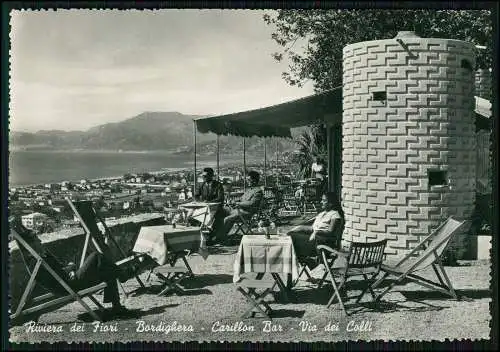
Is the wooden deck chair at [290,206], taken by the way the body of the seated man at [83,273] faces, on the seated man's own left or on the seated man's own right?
on the seated man's own left

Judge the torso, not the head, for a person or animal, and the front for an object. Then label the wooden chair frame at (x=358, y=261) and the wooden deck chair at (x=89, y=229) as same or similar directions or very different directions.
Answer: very different directions

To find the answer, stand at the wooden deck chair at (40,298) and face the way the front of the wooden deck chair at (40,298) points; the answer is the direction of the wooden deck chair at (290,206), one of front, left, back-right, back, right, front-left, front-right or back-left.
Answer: front-left

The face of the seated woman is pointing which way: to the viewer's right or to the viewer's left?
to the viewer's left

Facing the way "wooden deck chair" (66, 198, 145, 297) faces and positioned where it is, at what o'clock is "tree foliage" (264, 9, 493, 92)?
The tree foliage is roughly at 9 o'clock from the wooden deck chair.

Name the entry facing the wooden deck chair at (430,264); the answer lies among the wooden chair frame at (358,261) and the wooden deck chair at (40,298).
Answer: the wooden deck chair at (40,298)

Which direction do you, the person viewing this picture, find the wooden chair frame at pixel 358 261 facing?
facing away from the viewer and to the left of the viewer

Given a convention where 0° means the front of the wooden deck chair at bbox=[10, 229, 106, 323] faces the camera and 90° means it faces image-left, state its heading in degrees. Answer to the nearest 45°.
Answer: approximately 270°

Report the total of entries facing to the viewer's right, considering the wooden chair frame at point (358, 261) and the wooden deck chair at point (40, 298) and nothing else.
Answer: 1

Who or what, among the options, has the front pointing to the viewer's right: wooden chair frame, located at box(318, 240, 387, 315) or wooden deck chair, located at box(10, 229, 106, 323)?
the wooden deck chair

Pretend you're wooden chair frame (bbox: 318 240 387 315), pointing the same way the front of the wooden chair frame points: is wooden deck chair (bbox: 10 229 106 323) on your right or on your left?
on your left

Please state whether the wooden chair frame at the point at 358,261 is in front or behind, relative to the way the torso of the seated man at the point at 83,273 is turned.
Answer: in front

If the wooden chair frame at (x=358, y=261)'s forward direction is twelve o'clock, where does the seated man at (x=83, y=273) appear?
The seated man is roughly at 10 o'clock from the wooden chair frame.

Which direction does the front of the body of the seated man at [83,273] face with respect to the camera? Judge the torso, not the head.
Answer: to the viewer's right

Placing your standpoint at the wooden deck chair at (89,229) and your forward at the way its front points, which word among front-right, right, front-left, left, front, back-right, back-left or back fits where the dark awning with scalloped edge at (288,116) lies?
left

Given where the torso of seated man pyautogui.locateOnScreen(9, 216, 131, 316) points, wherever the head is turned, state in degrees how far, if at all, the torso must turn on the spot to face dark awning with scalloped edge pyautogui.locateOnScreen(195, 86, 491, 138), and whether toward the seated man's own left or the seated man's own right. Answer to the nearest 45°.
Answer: approximately 45° to the seated man's own left
